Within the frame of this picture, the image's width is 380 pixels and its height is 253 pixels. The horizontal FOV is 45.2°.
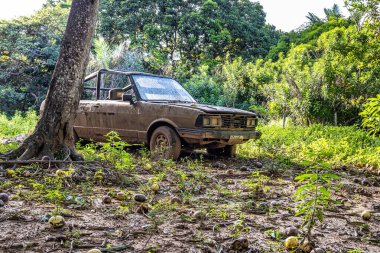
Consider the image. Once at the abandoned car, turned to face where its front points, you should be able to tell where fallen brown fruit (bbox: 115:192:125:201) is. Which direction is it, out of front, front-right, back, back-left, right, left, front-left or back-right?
front-right

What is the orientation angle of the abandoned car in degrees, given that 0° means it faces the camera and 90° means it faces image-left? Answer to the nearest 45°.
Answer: approximately 315°

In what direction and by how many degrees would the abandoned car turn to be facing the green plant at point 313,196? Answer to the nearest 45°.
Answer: approximately 45° to its right

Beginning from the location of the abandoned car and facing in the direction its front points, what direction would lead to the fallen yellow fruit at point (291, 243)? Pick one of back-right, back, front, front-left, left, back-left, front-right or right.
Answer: front-right

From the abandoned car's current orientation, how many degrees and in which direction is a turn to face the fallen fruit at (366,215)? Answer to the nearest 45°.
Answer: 0° — it already faces it

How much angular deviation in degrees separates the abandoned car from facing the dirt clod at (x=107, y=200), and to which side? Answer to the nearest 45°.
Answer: approximately 45° to its right

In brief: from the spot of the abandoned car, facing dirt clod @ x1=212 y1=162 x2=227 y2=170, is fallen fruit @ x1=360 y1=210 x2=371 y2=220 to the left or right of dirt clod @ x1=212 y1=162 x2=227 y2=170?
right

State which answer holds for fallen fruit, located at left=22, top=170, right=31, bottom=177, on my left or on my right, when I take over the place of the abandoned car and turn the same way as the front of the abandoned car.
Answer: on my right
